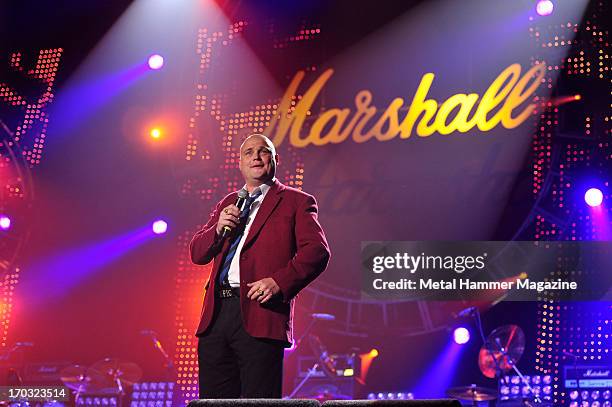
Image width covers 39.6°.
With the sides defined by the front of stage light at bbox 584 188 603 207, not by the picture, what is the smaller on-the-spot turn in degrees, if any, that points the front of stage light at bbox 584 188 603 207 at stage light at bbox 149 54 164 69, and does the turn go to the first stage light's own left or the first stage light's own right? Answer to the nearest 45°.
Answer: approximately 90° to the first stage light's own right

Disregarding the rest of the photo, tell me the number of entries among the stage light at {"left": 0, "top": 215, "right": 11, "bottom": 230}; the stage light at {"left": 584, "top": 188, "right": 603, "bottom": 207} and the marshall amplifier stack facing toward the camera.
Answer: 3

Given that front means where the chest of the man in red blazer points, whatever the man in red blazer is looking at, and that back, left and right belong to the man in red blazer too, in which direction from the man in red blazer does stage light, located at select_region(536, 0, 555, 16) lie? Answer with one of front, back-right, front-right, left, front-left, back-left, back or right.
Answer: back

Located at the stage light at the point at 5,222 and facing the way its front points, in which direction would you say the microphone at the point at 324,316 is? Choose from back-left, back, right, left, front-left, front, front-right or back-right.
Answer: front-left

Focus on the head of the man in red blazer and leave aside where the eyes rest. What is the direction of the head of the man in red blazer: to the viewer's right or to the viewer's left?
to the viewer's left

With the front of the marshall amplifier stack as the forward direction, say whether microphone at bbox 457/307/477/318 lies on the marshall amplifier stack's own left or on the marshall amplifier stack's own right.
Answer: on the marshall amplifier stack's own right

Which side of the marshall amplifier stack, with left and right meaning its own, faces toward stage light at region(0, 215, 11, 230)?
right

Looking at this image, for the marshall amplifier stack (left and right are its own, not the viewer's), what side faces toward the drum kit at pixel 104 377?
right

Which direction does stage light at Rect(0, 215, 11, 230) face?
toward the camera

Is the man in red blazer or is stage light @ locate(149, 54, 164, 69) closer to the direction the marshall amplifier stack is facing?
the man in red blazer

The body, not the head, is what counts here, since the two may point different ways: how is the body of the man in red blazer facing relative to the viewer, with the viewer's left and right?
facing the viewer and to the left of the viewer

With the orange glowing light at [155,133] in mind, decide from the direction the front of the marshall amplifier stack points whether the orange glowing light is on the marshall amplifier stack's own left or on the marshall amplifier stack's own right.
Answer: on the marshall amplifier stack's own right
